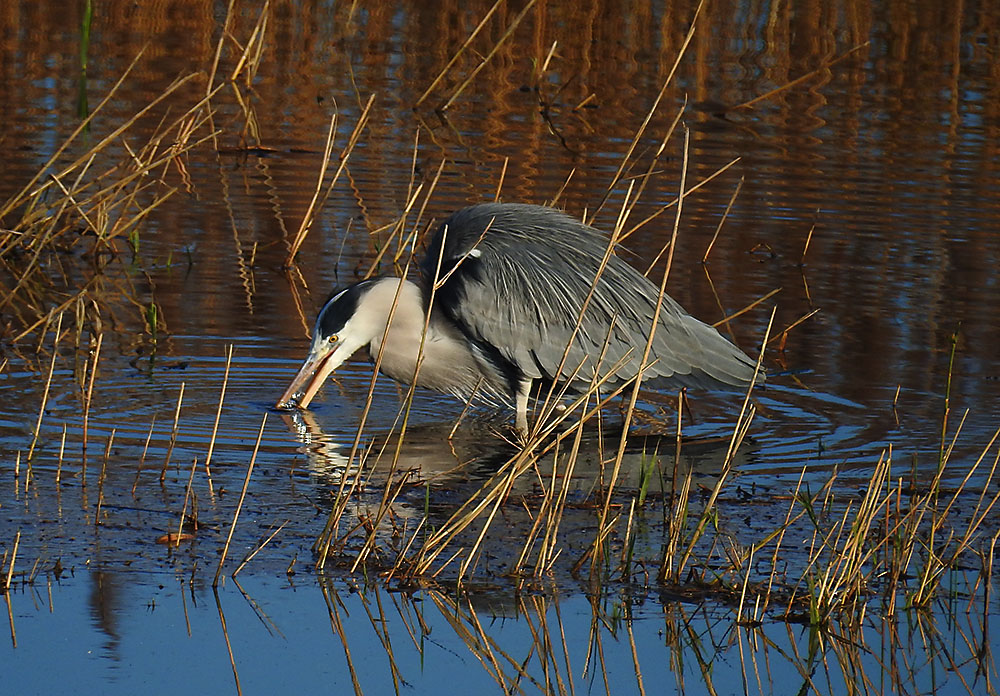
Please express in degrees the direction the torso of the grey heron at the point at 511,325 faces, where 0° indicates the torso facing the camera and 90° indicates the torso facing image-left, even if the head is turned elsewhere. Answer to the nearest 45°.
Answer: approximately 90°

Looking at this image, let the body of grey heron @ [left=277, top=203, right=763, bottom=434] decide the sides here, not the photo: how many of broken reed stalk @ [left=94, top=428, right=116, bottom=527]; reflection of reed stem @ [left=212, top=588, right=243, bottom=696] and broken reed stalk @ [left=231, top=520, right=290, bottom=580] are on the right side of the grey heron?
0

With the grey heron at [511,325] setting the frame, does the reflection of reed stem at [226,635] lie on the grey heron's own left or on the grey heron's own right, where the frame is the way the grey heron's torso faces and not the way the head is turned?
on the grey heron's own left

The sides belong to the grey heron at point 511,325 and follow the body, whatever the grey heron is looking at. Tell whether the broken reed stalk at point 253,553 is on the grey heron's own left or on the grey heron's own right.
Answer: on the grey heron's own left

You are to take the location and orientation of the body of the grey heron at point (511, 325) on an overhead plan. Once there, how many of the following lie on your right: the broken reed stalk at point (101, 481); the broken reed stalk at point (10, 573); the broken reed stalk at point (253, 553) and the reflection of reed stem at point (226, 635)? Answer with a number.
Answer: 0

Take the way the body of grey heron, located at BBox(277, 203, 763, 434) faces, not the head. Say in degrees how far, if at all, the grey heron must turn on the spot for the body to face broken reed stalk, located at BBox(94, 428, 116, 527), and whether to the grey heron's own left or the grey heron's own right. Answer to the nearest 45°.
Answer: approximately 45° to the grey heron's own left

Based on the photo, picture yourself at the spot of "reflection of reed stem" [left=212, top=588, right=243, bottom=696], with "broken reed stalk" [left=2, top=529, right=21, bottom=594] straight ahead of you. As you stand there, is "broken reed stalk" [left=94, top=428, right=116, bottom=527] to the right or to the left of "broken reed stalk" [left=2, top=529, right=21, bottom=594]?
right

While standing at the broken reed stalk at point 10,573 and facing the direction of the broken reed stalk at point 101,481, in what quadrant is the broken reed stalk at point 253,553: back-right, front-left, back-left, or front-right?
front-right

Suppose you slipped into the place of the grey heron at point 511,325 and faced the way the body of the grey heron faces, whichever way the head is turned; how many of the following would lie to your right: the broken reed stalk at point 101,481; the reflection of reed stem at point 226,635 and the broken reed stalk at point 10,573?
0

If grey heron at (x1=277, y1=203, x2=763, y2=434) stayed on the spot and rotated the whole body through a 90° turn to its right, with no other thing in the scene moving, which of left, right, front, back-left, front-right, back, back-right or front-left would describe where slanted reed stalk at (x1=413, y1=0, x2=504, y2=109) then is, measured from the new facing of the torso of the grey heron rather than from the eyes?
front

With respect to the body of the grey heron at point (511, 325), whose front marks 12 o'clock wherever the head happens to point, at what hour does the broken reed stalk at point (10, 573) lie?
The broken reed stalk is roughly at 10 o'clock from the grey heron.
